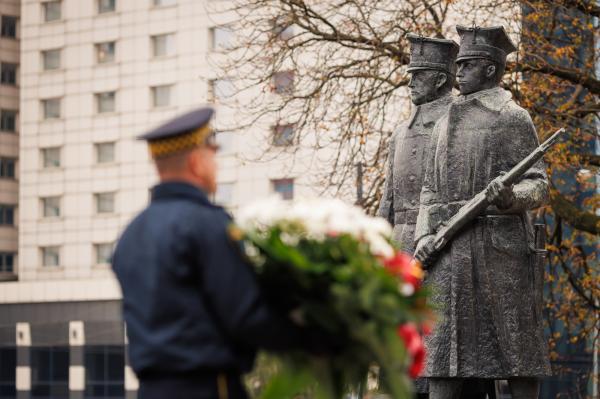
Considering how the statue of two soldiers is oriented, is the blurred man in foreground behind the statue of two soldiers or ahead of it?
ahead

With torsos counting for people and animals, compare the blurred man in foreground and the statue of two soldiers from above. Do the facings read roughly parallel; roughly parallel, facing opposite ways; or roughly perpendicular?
roughly parallel, facing opposite ways

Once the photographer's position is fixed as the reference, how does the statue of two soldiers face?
facing the viewer and to the left of the viewer

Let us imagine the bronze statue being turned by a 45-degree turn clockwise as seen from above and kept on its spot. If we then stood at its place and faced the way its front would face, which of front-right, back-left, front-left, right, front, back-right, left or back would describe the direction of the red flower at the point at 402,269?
left

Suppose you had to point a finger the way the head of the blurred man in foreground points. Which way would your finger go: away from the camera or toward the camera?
away from the camera

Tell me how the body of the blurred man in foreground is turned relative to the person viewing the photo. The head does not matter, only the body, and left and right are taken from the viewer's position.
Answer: facing away from the viewer and to the right of the viewer

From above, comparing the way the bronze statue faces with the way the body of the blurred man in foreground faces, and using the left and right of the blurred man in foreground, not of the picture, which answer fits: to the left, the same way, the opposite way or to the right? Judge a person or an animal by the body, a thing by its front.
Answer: the opposite way
